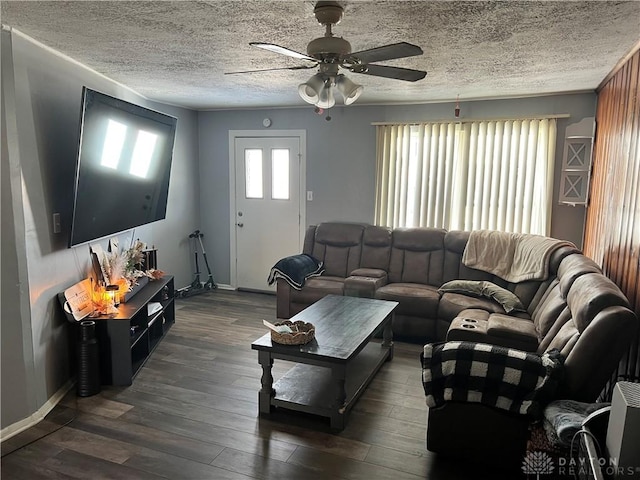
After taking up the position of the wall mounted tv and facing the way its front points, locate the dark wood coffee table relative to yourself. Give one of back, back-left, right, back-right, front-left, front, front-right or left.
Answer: front

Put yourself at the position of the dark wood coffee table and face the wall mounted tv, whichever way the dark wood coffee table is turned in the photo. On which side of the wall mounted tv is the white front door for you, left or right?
right

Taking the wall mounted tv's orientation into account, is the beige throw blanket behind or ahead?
ahead

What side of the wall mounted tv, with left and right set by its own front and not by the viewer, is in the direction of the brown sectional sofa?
front

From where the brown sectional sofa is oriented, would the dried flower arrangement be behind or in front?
in front

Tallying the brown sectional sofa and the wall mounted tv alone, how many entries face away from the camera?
0

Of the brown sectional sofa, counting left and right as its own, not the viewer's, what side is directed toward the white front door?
right

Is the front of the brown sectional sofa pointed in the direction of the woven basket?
yes

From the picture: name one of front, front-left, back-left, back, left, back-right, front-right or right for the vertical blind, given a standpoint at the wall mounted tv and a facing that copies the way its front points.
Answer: front-left

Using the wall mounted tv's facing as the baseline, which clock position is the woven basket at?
The woven basket is roughly at 12 o'clock from the wall mounted tv.

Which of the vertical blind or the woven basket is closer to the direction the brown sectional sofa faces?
the woven basket

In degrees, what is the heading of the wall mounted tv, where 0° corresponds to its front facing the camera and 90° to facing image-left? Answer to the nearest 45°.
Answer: approximately 315°

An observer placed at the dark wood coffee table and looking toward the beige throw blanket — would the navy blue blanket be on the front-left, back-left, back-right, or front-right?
front-left

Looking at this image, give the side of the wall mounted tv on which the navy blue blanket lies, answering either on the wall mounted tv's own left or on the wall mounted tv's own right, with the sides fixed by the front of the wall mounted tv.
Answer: on the wall mounted tv's own left
